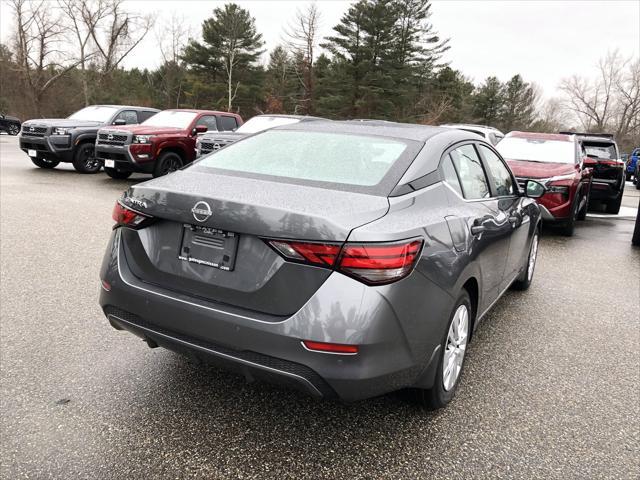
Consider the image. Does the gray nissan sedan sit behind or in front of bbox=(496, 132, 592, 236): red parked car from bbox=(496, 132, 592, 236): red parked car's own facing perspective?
in front

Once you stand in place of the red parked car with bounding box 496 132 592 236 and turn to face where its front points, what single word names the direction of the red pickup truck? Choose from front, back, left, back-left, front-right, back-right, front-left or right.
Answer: right

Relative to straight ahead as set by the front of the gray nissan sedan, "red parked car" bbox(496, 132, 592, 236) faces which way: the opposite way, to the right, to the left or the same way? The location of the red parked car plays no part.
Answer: the opposite way

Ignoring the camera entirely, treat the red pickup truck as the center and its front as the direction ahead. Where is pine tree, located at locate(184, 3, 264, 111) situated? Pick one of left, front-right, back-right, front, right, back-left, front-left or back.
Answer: back-right

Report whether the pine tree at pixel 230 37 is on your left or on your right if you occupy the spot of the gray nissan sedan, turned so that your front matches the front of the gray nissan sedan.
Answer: on your left

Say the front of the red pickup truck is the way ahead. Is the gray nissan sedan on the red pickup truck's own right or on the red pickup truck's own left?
on the red pickup truck's own left

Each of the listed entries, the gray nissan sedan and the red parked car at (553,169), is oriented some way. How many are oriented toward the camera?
1

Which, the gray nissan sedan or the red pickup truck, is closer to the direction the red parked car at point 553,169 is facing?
the gray nissan sedan

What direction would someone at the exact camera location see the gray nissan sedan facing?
facing away from the viewer and to the right of the viewer

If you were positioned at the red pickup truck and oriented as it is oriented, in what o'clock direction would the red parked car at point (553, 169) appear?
The red parked car is roughly at 9 o'clock from the red pickup truck.

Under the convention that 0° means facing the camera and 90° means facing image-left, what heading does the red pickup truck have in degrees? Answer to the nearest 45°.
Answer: approximately 45°

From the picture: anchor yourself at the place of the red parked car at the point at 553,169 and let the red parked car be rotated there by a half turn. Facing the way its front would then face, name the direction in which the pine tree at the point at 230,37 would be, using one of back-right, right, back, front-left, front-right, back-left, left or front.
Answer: front-left
